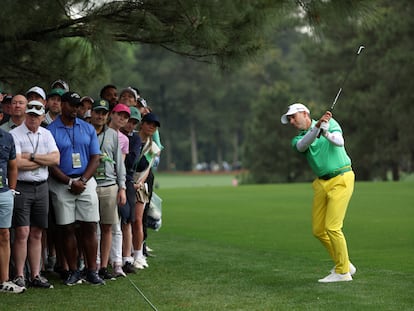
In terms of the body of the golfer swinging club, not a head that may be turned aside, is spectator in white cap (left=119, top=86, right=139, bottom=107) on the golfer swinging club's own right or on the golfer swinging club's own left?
on the golfer swinging club's own right

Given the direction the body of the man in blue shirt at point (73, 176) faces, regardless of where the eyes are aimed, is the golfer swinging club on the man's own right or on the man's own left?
on the man's own left

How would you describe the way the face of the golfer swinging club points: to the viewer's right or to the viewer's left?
to the viewer's left

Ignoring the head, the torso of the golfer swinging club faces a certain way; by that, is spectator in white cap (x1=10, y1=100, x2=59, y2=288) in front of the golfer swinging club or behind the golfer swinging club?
in front

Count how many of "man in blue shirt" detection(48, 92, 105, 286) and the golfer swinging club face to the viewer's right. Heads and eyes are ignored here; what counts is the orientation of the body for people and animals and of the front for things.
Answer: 0

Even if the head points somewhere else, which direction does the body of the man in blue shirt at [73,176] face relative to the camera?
toward the camera

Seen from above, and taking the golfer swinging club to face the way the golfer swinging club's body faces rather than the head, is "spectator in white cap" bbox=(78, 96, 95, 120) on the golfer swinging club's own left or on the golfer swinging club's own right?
on the golfer swinging club's own right

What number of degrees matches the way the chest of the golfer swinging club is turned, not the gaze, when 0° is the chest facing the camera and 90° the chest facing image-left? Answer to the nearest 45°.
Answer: approximately 45°

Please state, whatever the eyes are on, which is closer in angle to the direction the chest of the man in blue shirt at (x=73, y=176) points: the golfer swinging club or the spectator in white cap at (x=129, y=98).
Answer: the golfer swinging club
